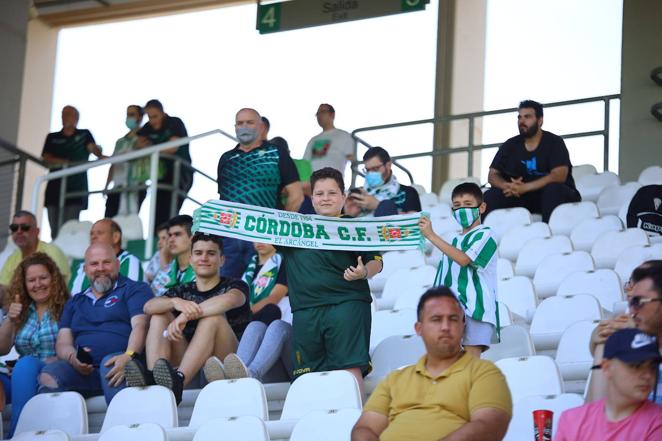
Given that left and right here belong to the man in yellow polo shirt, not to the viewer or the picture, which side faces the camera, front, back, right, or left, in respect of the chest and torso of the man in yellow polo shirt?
front

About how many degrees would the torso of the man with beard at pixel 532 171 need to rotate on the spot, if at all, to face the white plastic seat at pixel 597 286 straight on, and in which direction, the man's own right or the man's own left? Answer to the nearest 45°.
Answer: approximately 45° to the man's own left

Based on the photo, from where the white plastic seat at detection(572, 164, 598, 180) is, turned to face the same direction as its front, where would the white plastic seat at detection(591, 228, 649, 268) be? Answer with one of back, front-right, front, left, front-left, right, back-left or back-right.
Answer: front-left

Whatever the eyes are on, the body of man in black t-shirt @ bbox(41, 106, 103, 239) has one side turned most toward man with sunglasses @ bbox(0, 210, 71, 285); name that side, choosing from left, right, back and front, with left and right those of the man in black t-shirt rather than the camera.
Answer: front

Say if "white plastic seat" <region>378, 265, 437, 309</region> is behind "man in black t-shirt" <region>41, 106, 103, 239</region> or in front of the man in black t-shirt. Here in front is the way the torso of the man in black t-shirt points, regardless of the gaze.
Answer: in front

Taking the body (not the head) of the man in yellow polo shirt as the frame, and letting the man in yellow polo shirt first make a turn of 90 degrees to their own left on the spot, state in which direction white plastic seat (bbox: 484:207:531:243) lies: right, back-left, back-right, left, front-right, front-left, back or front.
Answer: left

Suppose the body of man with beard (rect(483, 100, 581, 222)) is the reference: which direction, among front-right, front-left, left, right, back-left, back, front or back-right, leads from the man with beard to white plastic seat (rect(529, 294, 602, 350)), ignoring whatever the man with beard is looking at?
front-left

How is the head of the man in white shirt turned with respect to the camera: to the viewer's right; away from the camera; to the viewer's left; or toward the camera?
toward the camera

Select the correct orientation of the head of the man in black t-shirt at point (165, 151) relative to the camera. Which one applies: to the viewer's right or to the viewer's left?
to the viewer's left

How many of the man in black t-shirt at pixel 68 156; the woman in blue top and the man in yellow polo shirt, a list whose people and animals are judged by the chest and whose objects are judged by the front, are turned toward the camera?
3

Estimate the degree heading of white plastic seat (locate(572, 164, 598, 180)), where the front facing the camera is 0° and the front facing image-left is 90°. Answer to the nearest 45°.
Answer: approximately 45°

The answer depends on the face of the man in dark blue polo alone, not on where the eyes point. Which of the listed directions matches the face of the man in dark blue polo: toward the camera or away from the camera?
toward the camera

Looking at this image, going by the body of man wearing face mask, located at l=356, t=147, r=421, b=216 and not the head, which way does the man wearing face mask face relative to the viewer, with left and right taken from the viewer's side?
facing the viewer and to the left of the viewer

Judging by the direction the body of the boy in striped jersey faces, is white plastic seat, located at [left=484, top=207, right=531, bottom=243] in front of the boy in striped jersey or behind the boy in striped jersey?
behind

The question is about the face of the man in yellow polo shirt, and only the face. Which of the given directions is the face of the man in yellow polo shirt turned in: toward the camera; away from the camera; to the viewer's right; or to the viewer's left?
toward the camera

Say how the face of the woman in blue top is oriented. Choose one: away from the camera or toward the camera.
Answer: toward the camera

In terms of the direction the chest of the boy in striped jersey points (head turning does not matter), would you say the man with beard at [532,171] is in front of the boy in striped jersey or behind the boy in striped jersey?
behind

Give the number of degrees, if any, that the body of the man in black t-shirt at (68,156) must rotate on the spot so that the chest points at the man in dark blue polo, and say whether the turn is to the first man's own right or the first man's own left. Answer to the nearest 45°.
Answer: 0° — they already face them
